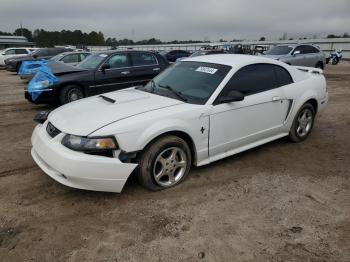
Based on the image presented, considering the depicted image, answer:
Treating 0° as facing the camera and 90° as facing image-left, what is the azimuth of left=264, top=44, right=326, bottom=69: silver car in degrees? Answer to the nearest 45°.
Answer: approximately 45°

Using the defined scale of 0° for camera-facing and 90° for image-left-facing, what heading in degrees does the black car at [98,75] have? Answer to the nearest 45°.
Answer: approximately 45°

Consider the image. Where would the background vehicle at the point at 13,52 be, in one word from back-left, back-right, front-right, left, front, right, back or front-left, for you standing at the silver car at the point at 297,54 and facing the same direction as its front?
front-right

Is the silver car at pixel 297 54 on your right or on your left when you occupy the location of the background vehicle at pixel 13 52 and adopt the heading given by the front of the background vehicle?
on your left

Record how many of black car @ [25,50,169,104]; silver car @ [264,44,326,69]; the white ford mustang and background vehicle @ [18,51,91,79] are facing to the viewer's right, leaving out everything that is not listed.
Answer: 0

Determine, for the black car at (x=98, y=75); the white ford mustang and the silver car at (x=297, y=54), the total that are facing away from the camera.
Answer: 0

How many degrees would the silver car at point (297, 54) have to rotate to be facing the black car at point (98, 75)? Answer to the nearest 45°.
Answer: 0° — it already faces it

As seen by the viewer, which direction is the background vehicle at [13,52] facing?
to the viewer's left

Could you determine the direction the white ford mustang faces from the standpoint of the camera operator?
facing the viewer and to the left of the viewer

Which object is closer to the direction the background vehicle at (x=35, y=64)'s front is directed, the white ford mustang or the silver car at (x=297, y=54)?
the white ford mustang
